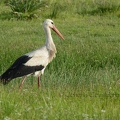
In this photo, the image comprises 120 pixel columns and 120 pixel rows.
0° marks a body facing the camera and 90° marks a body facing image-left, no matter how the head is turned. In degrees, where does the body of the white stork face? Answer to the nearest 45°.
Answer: approximately 270°
